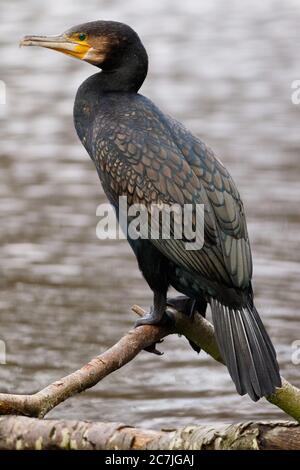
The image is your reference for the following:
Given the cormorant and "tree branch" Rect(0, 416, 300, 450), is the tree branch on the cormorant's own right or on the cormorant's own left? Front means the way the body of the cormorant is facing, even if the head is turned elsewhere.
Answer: on the cormorant's own left

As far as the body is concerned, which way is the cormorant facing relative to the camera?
to the viewer's left
